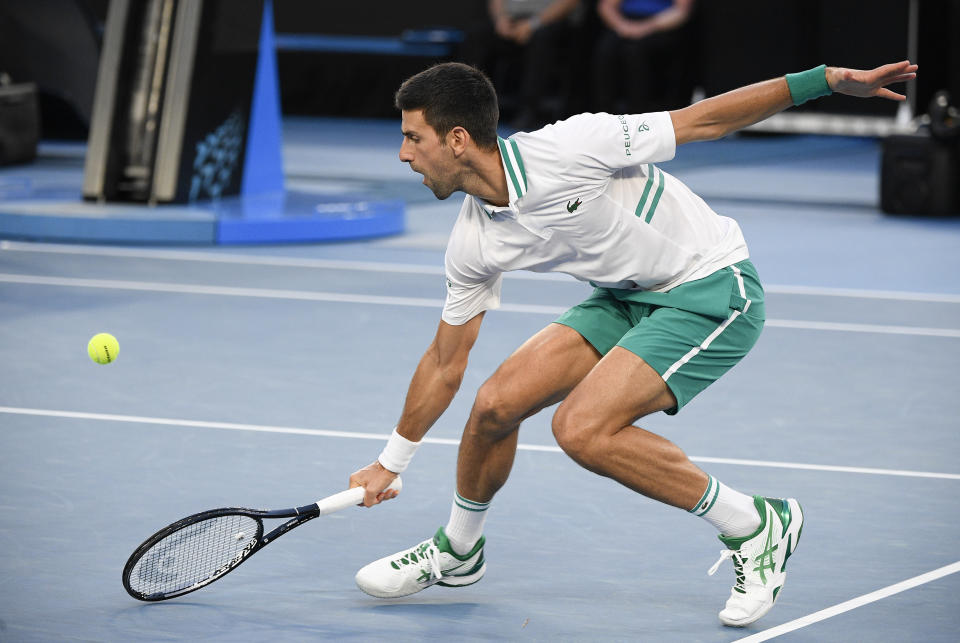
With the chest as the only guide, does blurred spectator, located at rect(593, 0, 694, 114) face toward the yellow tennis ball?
yes

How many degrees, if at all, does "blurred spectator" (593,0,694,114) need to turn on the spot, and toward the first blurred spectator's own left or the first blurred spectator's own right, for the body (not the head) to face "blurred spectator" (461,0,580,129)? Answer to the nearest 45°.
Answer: approximately 90° to the first blurred spectator's own right

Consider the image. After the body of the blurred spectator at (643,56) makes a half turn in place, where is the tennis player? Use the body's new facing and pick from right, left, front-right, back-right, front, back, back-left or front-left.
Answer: back

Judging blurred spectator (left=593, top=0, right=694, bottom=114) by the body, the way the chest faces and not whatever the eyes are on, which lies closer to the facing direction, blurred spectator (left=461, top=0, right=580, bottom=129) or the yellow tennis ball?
the yellow tennis ball

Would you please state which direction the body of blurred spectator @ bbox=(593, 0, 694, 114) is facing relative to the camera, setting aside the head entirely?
toward the camera

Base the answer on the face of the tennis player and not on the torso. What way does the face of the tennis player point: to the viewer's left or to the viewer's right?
to the viewer's left
